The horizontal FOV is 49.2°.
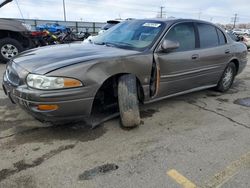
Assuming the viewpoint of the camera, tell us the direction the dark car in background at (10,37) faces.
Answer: facing to the right of the viewer

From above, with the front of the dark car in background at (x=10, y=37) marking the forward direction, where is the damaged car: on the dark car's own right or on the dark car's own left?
on the dark car's own right

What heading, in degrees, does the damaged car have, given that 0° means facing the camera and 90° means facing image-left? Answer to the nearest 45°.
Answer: approximately 45°

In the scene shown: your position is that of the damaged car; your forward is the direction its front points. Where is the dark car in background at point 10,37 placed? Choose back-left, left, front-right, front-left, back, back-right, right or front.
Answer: right

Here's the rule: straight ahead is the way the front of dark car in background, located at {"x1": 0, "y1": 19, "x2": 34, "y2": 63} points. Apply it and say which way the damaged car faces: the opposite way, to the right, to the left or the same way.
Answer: the opposite way
